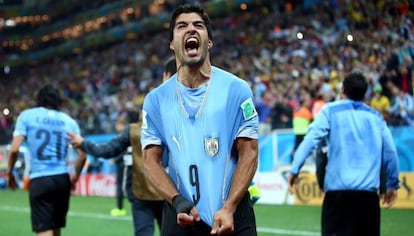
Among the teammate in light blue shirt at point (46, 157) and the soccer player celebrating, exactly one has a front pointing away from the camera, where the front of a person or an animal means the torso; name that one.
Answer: the teammate in light blue shirt

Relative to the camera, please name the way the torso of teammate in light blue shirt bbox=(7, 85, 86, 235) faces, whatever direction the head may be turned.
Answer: away from the camera

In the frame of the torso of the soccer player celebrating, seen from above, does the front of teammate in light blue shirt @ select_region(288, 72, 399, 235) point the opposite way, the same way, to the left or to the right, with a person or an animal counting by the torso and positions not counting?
the opposite way

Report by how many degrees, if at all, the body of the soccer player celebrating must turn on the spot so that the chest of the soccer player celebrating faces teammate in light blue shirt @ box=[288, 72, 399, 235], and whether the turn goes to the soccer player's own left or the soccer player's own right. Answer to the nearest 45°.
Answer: approximately 135° to the soccer player's own left

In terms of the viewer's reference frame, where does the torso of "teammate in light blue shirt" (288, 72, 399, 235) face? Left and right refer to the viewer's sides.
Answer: facing away from the viewer

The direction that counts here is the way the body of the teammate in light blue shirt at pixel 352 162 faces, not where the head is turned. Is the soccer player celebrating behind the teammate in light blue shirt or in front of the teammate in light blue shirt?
behind

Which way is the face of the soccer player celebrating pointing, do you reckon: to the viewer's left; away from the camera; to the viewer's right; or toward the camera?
toward the camera

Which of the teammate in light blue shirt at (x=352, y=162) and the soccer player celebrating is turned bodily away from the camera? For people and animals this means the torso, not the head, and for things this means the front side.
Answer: the teammate in light blue shirt

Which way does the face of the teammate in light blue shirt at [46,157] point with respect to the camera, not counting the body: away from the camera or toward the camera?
away from the camera

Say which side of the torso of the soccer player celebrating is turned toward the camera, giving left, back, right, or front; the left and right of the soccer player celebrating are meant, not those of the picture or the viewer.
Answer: front

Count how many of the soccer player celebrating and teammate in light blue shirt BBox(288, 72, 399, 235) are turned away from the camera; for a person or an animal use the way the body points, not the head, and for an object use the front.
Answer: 1
